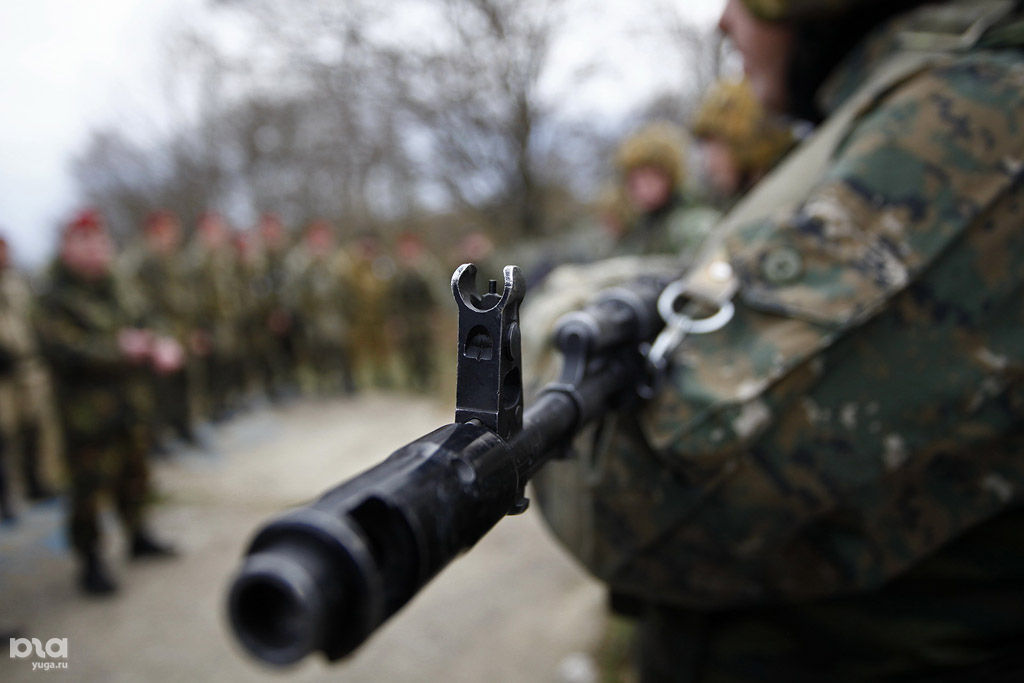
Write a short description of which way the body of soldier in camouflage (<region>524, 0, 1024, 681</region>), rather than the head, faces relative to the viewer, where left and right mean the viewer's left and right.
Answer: facing to the left of the viewer

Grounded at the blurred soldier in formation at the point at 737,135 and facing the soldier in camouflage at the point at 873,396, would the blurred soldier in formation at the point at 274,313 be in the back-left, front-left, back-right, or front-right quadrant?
back-right

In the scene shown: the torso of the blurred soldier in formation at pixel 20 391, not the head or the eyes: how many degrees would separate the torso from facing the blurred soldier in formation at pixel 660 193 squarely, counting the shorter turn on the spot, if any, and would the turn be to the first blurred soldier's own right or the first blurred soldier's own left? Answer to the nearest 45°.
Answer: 0° — they already face them

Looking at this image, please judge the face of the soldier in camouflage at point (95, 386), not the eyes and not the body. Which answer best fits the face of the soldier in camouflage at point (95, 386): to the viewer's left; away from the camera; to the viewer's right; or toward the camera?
toward the camera

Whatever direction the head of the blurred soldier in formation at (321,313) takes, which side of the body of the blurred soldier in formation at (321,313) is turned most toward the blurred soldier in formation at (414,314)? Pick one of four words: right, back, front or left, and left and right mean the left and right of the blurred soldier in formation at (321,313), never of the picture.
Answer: left

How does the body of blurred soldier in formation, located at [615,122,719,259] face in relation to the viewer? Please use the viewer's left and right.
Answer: facing the viewer and to the left of the viewer

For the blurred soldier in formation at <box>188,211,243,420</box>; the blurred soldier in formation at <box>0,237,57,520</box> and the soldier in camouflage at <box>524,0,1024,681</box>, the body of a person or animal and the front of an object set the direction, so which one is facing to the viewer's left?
the soldier in camouflage

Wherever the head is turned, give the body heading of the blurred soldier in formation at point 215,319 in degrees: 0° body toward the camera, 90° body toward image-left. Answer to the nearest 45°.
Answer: approximately 0°

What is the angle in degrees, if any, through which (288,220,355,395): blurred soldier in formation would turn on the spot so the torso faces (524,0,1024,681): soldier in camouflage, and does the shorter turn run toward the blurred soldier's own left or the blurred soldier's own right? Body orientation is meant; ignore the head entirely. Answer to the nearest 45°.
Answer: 0° — they already face them

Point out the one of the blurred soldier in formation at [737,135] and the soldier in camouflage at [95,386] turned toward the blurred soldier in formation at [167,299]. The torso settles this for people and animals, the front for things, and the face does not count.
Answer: the blurred soldier in formation at [737,135]

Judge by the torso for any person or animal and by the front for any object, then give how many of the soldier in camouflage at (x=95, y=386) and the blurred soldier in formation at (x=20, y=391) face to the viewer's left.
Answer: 0

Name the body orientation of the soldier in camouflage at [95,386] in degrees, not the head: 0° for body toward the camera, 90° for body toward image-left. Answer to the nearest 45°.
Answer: approximately 315°

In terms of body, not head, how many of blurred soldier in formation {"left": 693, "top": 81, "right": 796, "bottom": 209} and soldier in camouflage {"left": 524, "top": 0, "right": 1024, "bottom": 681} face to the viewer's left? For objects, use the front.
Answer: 2

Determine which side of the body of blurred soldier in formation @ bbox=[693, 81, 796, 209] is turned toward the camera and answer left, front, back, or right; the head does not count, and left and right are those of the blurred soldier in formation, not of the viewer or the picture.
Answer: left

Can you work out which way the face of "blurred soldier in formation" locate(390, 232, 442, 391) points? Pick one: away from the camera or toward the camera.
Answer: toward the camera

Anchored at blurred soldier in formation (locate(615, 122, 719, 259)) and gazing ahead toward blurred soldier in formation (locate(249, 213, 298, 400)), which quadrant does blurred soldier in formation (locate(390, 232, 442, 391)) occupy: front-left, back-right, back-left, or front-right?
front-right
